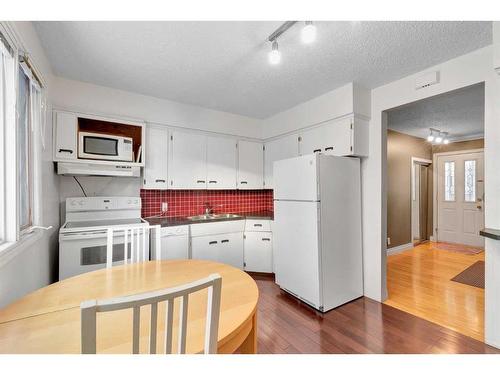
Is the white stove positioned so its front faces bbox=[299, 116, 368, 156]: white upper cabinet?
no

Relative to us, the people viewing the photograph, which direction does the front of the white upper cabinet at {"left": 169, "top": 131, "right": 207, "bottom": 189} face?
facing the viewer

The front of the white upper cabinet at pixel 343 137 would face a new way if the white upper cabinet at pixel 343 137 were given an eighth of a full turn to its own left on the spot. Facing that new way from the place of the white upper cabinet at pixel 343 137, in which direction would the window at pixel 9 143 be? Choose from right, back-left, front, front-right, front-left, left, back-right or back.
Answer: front-right

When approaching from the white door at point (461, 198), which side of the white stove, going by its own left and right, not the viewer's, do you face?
left

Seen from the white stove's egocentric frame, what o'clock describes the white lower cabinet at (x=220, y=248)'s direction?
The white lower cabinet is roughly at 9 o'clock from the white stove.

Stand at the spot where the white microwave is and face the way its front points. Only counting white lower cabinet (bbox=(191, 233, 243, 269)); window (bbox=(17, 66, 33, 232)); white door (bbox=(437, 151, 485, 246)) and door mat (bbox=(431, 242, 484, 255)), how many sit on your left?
3

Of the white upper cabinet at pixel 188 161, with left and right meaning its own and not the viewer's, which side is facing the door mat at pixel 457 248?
left

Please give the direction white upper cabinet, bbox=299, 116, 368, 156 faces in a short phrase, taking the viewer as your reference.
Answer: facing the viewer and to the left of the viewer

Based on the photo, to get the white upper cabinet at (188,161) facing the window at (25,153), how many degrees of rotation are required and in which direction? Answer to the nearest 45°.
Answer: approximately 45° to its right

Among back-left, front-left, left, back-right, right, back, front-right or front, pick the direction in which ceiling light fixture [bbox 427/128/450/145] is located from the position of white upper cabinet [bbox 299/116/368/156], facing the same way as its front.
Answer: back

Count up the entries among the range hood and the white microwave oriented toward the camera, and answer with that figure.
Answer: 2

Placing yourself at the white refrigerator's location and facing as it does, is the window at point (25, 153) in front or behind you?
in front

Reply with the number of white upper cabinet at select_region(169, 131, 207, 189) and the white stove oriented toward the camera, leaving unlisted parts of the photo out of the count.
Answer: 2

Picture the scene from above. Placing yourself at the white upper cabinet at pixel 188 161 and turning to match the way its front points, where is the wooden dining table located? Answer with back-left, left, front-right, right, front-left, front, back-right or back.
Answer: front

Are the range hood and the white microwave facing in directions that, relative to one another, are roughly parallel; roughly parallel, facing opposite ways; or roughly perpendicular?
roughly parallel

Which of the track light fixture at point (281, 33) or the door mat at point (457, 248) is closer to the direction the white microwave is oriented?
the track light fixture

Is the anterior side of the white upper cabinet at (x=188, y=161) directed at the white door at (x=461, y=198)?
no

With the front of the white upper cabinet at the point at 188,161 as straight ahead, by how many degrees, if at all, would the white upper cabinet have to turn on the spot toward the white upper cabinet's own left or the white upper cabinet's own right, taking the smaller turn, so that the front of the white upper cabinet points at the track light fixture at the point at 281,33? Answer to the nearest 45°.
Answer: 0° — it already faces it

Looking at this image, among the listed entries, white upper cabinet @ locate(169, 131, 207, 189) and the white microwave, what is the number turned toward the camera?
2

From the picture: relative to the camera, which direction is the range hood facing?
toward the camera
